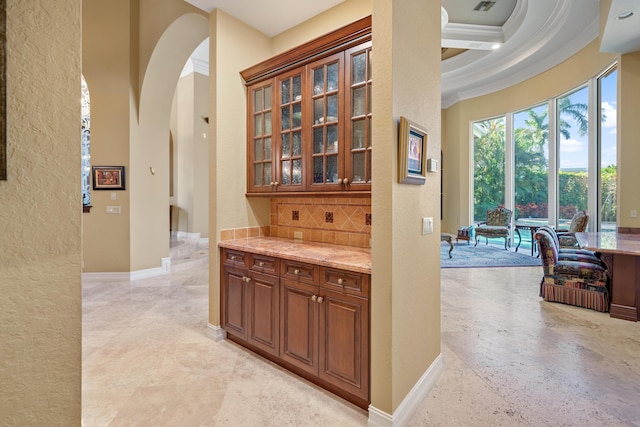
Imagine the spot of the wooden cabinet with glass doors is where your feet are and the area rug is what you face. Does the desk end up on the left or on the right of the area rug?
right

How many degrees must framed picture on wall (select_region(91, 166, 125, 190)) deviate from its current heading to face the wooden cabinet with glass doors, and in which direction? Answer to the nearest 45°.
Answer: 0° — it already faces it

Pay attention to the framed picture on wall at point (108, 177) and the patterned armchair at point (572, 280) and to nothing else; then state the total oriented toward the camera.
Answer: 1

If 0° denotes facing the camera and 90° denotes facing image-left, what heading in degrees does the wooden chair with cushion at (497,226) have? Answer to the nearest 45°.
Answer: approximately 45°
